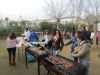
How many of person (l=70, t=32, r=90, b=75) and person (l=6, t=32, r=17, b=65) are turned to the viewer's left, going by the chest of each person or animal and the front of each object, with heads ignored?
1

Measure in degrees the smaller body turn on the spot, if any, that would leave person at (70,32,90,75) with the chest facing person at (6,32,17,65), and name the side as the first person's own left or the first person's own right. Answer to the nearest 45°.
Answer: approximately 45° to the first person's own right

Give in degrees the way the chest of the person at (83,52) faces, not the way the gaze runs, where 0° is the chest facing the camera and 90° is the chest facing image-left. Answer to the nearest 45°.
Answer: approximately 90°
